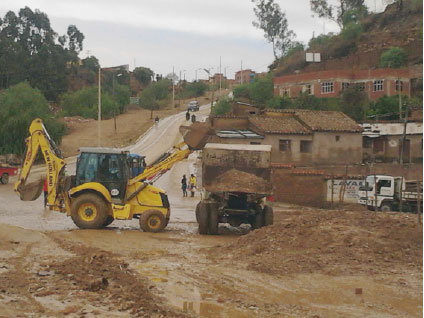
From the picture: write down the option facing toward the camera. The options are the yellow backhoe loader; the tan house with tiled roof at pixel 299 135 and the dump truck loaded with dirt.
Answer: the tan house with tiled roof

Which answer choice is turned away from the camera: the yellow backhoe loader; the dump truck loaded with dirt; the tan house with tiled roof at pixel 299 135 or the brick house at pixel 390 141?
the dump truck loaded with dirt

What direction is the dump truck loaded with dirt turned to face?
away from the camera

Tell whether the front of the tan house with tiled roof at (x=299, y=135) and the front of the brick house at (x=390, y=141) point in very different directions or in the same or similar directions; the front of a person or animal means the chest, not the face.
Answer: same or similar directions

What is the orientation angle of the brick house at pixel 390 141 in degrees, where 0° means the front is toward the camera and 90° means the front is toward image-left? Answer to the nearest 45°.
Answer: approximately 0°

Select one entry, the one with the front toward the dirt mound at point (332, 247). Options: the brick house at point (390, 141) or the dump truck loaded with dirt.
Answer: the brick house

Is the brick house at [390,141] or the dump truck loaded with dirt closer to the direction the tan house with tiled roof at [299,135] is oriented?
the dump truck loaded with dirt

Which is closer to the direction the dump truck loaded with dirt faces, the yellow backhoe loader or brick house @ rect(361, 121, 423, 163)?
the brick house

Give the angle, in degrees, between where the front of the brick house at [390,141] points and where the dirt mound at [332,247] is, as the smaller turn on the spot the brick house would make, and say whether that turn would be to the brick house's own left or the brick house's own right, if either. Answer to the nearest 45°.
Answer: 0° — it already faces it

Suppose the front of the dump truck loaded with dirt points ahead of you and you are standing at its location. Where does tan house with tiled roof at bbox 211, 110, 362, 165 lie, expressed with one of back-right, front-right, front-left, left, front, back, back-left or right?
front

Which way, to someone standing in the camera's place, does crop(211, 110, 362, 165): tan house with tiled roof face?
facing the viewer

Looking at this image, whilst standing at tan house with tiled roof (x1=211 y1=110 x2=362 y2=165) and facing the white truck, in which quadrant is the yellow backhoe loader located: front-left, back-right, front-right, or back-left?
front-right

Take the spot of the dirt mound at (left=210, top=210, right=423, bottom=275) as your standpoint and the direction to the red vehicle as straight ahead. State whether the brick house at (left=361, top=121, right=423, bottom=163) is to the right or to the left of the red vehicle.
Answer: right

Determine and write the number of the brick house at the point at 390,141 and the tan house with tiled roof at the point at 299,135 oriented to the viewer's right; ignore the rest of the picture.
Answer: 0

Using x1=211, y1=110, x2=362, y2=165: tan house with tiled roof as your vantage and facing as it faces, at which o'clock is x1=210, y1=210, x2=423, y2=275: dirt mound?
The dirt mound is roughly at 12 o'clock from the tan house with tiled roof.

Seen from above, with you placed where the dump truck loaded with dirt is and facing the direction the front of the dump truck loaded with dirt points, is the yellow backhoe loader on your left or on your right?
on your left
